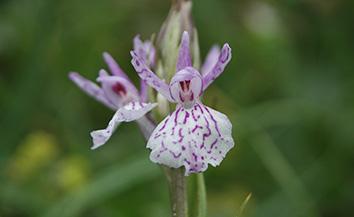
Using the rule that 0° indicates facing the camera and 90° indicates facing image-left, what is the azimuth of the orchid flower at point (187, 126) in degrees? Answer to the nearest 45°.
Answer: approximately 0°
